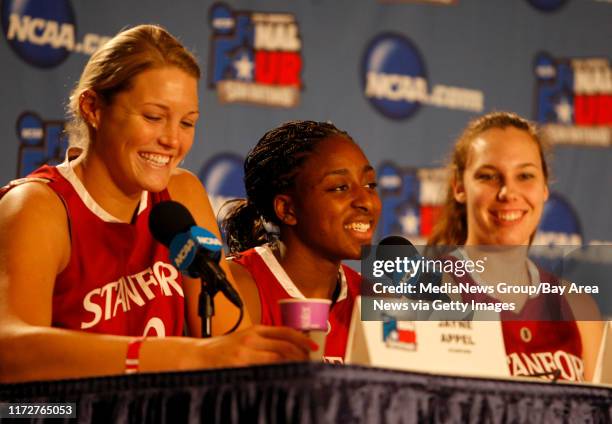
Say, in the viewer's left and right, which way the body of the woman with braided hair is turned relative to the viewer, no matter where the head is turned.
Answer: facing the viewer and to the right of the viewer

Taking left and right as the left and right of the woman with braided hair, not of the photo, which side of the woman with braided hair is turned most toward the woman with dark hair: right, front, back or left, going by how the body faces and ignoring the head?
left

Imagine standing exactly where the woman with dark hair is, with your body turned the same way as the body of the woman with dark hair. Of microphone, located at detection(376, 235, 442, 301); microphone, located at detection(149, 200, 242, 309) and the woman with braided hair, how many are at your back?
0

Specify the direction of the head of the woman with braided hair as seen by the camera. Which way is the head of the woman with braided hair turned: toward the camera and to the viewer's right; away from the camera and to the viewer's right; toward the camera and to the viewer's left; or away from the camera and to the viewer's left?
toward the camera and to the viewer's right

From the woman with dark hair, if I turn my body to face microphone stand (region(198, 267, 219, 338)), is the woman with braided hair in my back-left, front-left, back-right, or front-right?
front-right

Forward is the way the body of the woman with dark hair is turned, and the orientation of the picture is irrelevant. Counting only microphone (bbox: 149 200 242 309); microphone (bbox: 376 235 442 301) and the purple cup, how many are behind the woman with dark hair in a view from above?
0

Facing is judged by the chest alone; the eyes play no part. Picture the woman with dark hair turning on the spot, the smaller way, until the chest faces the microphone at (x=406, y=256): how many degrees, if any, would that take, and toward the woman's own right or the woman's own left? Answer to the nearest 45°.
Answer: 0° — they already face it

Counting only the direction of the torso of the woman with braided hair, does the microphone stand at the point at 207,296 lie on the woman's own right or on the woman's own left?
on the woman's own right

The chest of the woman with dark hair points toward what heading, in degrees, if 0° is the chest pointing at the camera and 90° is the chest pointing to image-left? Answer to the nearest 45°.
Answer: approximately 0°

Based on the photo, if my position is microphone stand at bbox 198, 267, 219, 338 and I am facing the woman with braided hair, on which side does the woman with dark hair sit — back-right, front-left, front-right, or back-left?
front-right

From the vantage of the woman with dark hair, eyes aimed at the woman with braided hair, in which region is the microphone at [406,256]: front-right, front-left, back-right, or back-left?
front-left

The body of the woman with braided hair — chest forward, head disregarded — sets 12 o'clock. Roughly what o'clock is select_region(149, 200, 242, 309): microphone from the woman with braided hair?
The microphone is roughly at 2 o'clock from the woman with braided hair.

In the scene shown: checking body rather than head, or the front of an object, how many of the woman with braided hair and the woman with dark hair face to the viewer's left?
0

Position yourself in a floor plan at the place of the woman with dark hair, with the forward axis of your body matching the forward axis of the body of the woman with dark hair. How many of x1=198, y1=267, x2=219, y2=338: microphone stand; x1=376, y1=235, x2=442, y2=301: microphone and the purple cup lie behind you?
0

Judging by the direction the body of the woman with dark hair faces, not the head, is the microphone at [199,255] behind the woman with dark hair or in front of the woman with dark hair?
in front

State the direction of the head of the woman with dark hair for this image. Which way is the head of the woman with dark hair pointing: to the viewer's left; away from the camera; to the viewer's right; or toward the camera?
toward the camera
